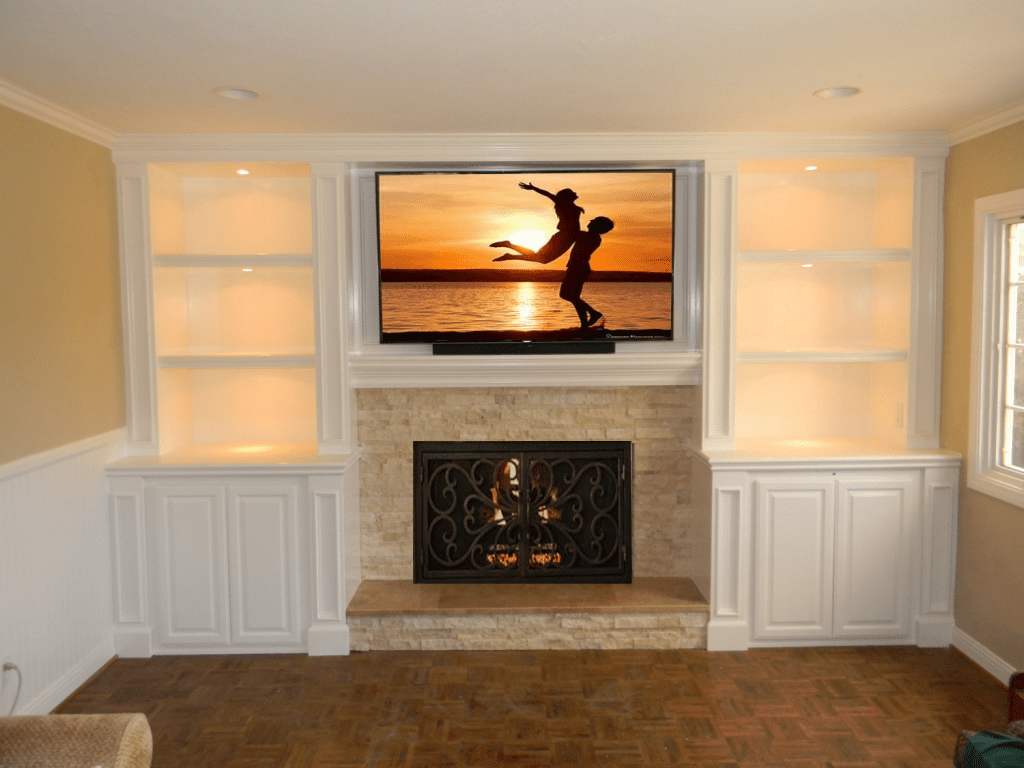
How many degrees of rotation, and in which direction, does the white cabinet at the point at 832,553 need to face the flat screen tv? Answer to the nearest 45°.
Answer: approximately 90° to its right

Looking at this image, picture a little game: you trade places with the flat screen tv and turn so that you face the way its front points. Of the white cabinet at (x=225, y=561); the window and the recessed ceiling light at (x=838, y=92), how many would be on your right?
1

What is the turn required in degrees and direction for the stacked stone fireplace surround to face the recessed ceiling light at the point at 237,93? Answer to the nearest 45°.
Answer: approximately 45° to its right

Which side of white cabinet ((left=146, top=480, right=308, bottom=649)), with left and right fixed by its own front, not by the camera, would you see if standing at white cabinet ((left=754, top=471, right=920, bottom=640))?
left

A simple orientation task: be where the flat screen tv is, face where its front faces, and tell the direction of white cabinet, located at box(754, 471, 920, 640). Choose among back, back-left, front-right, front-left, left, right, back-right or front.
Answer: left

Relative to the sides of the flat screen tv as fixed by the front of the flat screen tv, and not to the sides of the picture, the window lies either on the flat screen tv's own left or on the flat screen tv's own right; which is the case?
on the flat screen tv's own left

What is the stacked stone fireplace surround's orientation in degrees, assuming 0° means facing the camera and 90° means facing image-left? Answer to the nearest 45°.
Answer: approximately 0°
